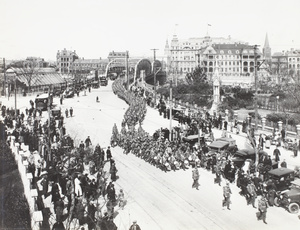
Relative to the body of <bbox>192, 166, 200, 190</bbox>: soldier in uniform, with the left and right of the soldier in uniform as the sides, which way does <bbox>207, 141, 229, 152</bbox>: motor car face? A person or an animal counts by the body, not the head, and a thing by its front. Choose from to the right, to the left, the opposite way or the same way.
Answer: to the right

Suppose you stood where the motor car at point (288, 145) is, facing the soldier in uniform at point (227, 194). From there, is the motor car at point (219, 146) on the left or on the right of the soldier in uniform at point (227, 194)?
right

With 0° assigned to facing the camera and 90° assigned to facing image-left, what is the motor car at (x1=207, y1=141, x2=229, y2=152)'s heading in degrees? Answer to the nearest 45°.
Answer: approximately 45°

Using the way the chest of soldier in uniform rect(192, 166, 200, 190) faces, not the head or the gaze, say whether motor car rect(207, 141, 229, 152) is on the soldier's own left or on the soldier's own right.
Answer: on the soldier's own left

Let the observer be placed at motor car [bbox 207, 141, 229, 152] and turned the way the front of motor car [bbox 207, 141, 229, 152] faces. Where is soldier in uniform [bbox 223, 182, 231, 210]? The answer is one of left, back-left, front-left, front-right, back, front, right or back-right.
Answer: front-left

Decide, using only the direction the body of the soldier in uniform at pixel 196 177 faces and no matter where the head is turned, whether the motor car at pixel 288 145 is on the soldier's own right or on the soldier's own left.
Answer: on the soldier's own left

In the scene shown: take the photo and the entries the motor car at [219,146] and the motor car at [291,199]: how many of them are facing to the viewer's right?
0
